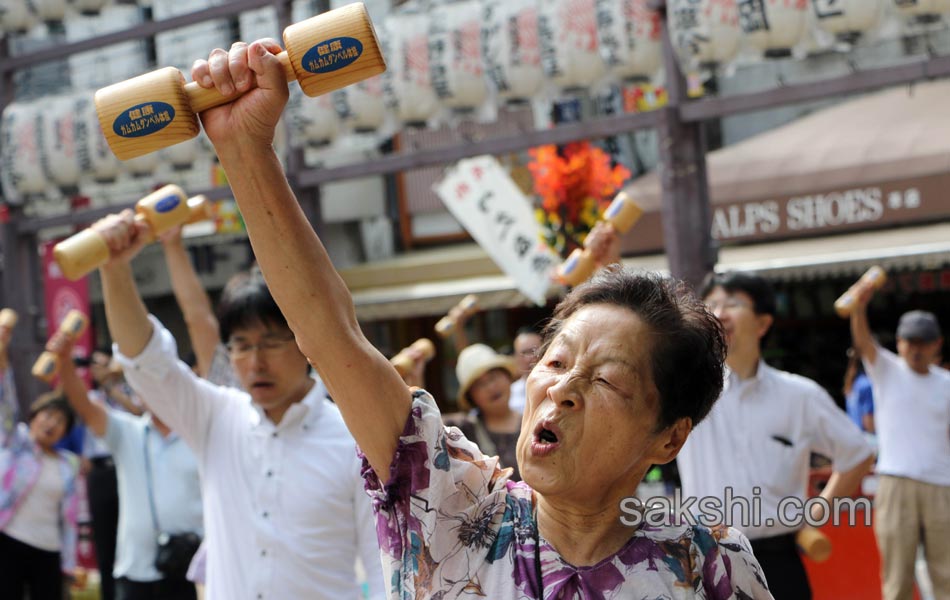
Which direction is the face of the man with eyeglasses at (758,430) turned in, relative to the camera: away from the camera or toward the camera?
toward the camera

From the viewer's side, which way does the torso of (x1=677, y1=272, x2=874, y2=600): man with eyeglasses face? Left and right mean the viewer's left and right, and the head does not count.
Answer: facing the viewer and to the left of the viewer

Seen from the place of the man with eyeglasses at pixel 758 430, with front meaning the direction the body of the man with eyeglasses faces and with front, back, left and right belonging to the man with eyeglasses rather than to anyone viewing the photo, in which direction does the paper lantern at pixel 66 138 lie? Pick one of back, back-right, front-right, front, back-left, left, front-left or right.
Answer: right

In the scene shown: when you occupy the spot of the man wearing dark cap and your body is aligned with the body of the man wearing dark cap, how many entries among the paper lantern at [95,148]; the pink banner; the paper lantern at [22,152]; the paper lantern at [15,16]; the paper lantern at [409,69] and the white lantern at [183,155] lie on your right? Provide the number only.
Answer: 6

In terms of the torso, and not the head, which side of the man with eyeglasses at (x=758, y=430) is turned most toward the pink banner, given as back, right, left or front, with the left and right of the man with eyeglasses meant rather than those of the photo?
right

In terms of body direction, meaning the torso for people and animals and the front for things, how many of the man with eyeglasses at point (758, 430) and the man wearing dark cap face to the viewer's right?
0

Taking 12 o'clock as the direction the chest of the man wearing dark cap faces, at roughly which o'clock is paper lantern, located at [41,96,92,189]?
The paper lantern is roughly at 3 o'clock from the man wearing dark cap.

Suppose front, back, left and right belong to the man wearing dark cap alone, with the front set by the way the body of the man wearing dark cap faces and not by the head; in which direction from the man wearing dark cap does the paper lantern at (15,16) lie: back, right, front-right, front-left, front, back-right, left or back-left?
right

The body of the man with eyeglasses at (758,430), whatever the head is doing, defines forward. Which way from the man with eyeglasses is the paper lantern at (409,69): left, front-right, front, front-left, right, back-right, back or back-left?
right

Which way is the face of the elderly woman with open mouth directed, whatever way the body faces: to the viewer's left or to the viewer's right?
to the viewer's left

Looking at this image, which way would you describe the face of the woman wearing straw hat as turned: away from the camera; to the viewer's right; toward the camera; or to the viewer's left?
toward the camera

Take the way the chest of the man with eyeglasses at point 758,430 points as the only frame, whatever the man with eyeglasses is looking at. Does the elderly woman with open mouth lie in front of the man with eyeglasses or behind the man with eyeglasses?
in front

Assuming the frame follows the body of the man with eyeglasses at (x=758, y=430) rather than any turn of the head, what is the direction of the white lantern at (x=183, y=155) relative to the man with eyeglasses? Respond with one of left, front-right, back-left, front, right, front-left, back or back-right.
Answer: right

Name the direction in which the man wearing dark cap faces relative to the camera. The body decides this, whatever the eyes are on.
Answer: toward the camera
